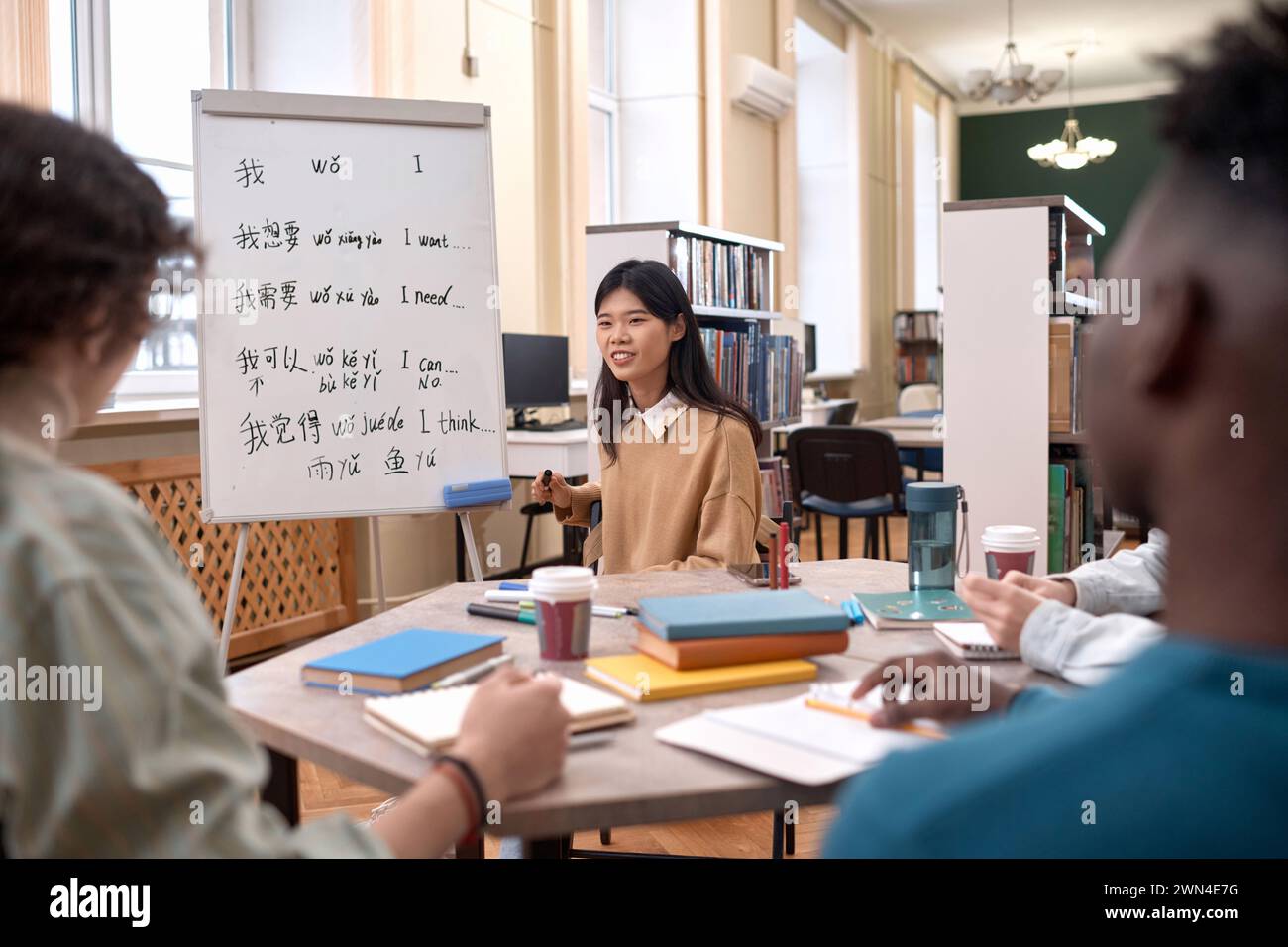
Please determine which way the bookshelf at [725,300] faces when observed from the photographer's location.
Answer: facing the viewer and to the right of the viewer

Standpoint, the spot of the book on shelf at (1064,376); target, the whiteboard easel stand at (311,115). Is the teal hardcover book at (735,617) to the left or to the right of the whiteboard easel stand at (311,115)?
left

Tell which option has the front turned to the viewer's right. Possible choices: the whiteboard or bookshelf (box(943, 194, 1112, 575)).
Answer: the bookshelf

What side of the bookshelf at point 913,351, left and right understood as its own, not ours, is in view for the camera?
front

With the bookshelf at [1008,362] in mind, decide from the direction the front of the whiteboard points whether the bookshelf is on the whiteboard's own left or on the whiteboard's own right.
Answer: on the whiteboard's own left

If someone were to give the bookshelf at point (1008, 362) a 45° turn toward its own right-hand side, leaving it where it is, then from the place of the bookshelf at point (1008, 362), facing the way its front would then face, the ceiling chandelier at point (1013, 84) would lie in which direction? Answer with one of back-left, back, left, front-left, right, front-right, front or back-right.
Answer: back-left

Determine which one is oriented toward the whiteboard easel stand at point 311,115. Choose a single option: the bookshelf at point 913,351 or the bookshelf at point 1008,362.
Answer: the bookshelf at point 913,351

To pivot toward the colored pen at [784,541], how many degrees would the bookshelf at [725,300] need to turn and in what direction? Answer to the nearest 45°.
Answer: approximately 45° to its right

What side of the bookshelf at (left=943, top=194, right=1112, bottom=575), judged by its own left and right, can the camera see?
right

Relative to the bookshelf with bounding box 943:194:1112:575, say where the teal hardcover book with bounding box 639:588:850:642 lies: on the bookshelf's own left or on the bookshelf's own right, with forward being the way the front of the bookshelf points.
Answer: on the bookshelf's own right

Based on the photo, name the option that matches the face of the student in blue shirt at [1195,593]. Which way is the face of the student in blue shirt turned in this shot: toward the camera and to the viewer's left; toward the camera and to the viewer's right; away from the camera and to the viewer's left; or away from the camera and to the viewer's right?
away from the camera and to the viewer's left

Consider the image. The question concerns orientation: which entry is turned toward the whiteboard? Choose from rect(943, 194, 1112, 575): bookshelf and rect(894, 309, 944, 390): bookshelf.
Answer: rect(894, 309, 944, 390): bookshelf

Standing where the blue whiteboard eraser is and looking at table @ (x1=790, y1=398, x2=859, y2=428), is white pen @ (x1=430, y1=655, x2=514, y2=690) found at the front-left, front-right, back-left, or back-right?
back-right

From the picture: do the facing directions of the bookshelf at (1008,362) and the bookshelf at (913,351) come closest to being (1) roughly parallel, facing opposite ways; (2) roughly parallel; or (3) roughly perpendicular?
roughly perpendicular

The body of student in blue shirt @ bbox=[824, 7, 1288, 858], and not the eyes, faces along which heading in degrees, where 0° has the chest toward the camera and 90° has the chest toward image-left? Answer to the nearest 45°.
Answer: approximately 135°

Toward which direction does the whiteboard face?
toward the camera
